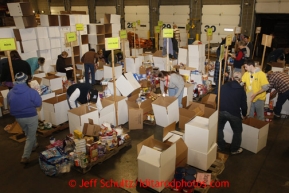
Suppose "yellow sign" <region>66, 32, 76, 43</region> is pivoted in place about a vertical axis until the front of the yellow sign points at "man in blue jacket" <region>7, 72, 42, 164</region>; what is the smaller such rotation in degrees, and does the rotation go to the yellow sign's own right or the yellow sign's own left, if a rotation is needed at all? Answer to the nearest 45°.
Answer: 0° — it already faces them

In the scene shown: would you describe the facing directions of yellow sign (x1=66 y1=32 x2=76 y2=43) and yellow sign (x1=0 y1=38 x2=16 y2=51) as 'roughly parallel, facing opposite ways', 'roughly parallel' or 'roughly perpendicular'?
roughly parallel

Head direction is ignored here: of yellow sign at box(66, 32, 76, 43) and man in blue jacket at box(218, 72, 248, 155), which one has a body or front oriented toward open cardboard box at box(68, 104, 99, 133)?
the yellow sign

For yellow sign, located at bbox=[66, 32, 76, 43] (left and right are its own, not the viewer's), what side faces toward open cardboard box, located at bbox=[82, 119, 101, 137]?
front

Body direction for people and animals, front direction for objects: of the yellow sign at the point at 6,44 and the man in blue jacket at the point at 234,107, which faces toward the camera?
the yellow sign

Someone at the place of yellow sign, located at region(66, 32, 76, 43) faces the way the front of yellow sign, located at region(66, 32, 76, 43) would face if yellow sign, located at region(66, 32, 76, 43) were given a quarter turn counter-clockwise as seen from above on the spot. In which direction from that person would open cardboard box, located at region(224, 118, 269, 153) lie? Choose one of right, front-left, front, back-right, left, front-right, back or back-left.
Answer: front-right

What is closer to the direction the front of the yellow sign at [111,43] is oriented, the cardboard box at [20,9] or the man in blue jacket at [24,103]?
the man in blue jacket

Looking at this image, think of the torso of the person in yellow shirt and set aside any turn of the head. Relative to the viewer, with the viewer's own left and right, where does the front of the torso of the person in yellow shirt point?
facing the viewer and to the left of the viewer

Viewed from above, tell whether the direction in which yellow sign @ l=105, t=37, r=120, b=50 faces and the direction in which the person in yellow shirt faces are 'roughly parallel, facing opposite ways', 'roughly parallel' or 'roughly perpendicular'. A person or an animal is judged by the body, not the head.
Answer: roughly perpendicular

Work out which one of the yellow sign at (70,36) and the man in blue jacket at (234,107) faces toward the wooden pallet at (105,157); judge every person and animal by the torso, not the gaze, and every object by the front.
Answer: the yellow sign

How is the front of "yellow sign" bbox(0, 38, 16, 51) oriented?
toward the camera

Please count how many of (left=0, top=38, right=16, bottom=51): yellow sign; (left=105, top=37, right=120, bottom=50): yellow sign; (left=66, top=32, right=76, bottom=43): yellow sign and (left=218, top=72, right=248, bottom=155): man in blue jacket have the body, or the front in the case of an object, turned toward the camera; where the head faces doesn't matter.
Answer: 3

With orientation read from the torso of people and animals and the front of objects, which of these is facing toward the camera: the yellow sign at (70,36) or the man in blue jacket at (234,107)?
the yellow sign

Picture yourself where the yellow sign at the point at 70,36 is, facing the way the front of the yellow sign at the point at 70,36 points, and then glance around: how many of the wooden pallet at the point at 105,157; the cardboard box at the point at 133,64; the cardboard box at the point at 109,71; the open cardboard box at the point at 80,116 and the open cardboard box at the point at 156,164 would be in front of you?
3

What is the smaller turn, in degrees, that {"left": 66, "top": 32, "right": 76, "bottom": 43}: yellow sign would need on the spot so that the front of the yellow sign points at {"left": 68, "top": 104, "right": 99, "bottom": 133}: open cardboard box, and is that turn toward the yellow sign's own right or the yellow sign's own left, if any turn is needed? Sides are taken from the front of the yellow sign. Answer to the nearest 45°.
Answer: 0° — it already faces it

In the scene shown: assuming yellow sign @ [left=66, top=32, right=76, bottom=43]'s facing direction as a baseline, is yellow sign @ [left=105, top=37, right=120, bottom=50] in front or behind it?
in front
